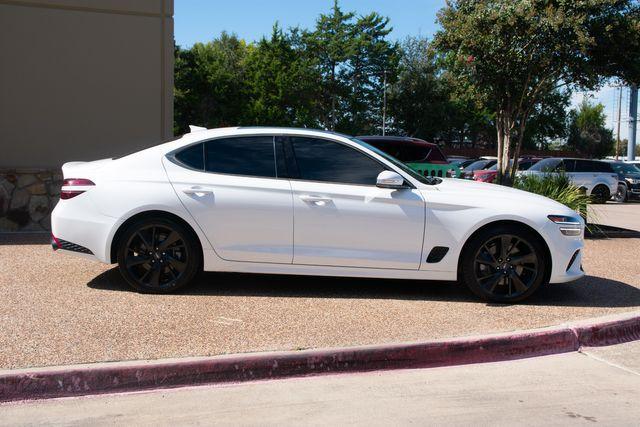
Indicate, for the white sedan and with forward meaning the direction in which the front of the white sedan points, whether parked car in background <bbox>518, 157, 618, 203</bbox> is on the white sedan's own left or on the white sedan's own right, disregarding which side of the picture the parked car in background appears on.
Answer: on the white sedan's own left

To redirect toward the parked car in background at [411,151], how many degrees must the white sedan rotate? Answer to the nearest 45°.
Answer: approximately 90° to its left

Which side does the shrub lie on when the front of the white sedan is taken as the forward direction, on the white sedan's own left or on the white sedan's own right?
on the white sedan's own left

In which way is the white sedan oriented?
to the viewer's right
